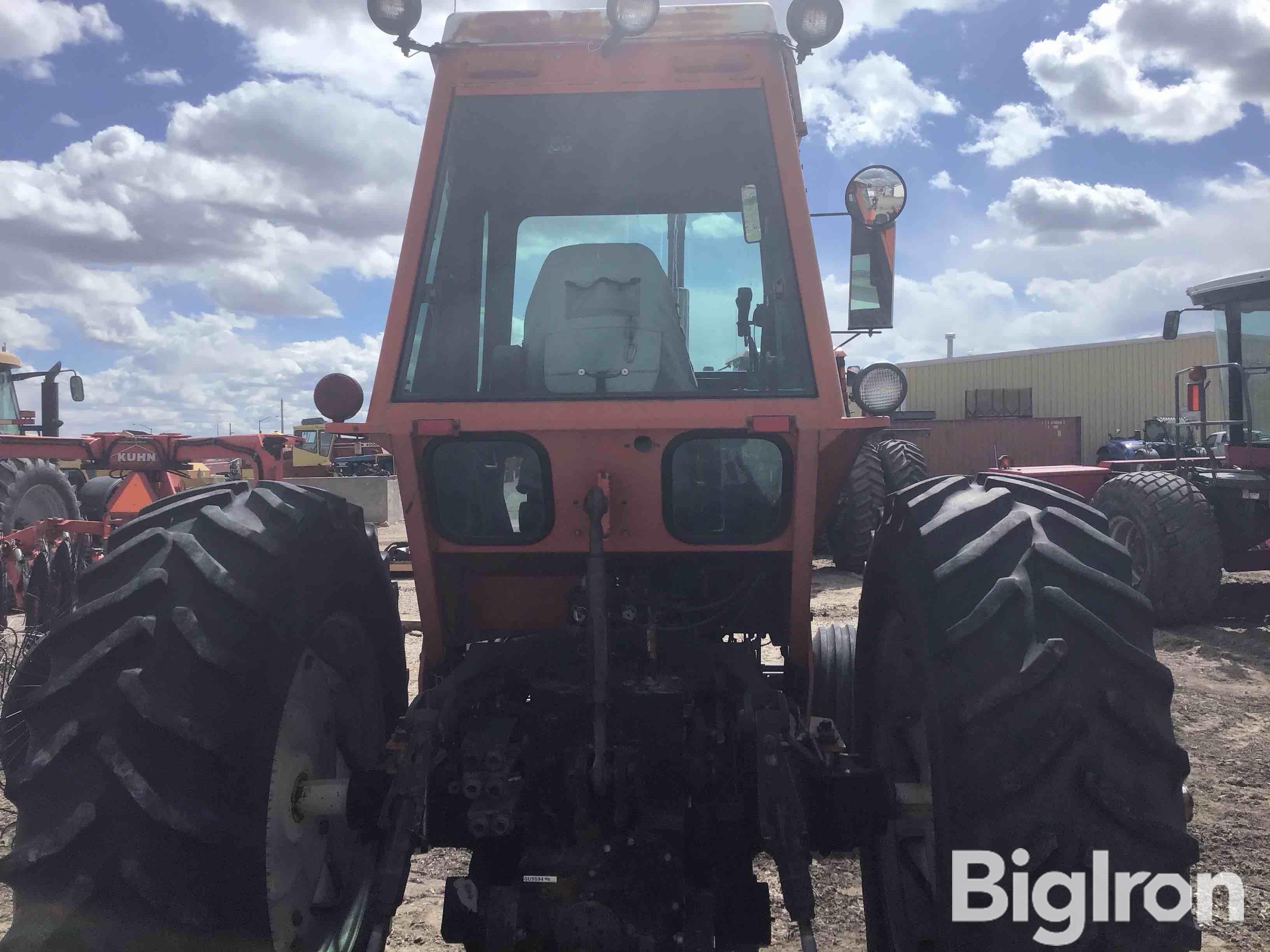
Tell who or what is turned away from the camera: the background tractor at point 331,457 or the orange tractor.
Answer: the orange tractor

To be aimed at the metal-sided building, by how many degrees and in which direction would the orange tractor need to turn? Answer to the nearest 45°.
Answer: approximately 45° to its right

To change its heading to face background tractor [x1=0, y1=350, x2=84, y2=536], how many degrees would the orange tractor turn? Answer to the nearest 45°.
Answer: approximately 45° to its left

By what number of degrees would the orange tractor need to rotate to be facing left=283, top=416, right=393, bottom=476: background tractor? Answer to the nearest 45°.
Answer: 0° — it already faces it

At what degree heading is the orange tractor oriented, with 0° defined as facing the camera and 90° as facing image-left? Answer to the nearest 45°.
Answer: approximately 180°

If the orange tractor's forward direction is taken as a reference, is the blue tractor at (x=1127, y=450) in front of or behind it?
in front

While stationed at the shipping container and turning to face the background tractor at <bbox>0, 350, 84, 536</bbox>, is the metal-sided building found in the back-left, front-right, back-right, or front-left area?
back-right

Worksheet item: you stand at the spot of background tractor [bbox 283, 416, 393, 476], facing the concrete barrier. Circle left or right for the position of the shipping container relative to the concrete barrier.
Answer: left

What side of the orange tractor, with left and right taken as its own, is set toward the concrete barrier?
front
